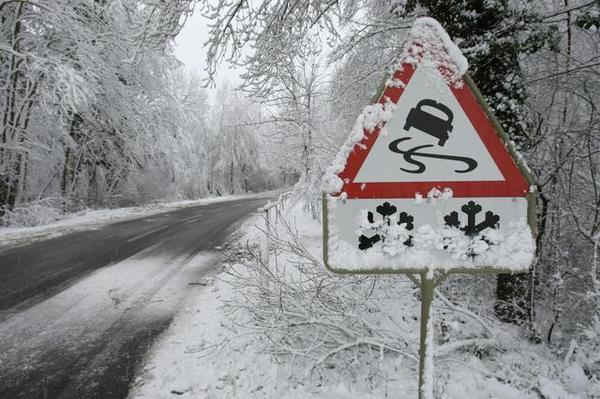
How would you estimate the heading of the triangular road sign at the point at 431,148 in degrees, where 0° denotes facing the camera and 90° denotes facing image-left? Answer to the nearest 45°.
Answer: approximately 0°

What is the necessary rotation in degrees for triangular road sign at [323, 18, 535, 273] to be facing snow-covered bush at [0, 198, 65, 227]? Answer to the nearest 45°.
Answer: approximately 135° to its right

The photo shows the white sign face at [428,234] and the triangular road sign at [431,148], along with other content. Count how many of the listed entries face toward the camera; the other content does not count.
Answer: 2

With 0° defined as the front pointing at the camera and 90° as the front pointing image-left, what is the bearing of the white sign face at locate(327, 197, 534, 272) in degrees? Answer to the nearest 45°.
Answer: approximately 0°
